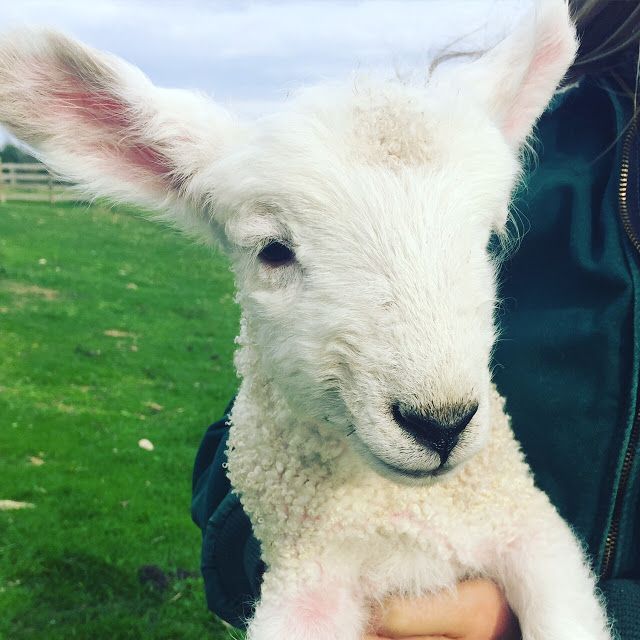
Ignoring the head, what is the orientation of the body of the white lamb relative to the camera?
toward the camera

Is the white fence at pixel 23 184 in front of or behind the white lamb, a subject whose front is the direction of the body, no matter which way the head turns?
behind
